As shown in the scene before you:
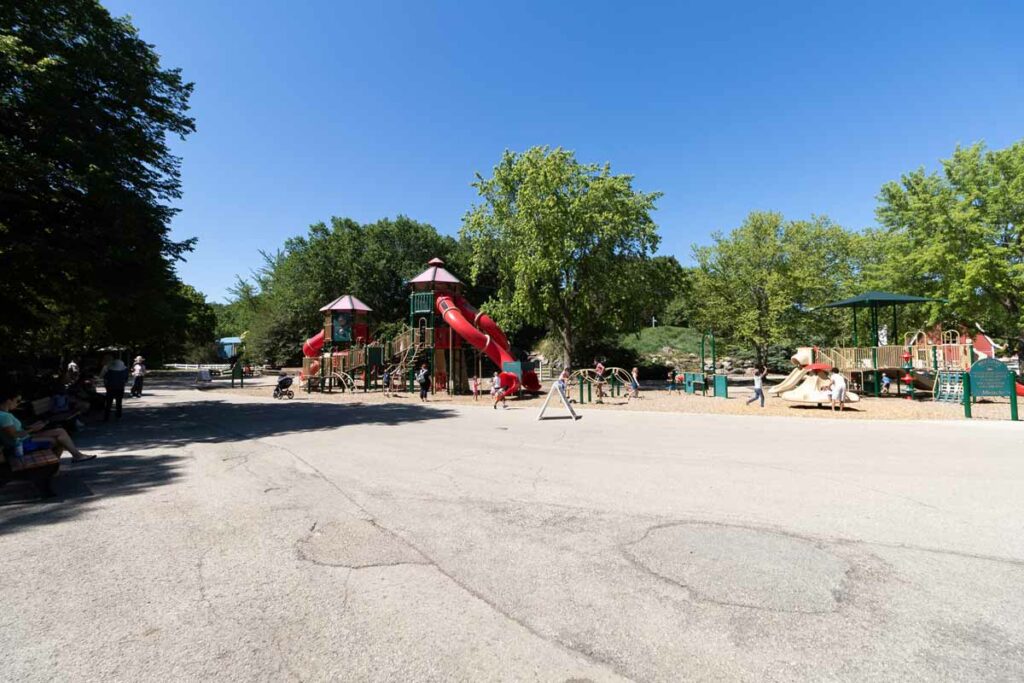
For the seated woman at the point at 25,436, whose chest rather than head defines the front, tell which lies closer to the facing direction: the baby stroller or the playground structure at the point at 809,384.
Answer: the playground structure

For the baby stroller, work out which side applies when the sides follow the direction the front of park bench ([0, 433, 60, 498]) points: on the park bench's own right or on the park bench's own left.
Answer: on the park bench's own left

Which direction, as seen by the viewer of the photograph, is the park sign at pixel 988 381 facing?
facing the viewer

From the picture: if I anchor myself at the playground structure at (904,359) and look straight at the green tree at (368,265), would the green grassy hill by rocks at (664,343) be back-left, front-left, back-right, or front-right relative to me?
front-right

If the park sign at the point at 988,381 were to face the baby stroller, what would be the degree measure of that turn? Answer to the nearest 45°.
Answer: approximately 90° to its right

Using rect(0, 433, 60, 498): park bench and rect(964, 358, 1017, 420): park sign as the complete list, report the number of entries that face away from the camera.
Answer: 0

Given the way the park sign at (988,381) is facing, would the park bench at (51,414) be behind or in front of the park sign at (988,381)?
in front

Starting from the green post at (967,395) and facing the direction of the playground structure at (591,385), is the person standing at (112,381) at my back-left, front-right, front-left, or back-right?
front-left

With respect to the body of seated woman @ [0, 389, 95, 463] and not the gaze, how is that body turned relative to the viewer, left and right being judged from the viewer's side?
facing to the right of the viewer

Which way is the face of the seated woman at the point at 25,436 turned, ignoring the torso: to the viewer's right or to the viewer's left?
to the viewer's right

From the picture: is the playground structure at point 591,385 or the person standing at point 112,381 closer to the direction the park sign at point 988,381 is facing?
the person standing

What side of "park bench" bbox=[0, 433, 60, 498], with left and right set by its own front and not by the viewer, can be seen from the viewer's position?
right
